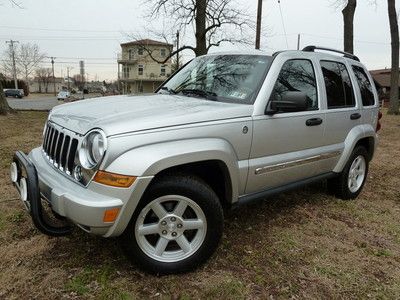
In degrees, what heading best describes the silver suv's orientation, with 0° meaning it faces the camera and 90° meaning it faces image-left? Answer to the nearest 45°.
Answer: approximately 45°

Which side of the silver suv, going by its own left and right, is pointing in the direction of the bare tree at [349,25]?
back

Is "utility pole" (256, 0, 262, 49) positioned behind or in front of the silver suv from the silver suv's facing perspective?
behind
